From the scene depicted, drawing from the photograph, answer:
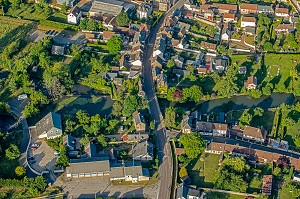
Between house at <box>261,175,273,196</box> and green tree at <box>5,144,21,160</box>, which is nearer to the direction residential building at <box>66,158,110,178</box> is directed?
the house

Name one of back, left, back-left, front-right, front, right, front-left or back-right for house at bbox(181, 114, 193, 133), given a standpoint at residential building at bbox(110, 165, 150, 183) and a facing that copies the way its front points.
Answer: back-left

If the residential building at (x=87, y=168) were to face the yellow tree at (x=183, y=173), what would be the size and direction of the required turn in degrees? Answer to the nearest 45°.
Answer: approximately 90° to its left

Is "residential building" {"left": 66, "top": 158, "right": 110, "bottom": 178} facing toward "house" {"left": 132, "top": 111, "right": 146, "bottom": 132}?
no

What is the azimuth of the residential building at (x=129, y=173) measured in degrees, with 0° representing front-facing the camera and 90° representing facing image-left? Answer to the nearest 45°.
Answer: approximately 0°

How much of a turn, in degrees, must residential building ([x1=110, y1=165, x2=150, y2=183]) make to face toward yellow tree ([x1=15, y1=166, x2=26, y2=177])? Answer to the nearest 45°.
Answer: approximately 90° to its right

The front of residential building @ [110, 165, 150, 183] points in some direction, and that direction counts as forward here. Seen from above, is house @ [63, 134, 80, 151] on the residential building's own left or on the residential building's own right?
on the residential building's own right

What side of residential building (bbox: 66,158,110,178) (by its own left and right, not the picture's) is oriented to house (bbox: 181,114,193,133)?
left

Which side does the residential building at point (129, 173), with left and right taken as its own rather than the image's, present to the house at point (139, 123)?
back

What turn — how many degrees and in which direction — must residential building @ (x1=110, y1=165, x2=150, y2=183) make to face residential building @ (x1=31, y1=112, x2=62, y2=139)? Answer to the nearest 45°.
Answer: approximately 135° to its right

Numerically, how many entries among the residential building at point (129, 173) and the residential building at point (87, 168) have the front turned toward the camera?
2

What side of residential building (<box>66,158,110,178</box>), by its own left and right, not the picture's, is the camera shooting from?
front

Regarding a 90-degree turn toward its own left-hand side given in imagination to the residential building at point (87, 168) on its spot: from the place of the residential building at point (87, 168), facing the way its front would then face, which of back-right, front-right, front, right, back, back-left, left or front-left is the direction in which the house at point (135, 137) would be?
front-left

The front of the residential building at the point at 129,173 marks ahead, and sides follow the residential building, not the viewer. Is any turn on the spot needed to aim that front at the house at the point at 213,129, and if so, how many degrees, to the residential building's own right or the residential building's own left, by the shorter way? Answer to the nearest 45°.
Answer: approximately 135° to the residential building's own left

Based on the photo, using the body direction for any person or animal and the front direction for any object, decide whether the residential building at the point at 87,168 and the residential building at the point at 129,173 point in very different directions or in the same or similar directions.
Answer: same or similar directions

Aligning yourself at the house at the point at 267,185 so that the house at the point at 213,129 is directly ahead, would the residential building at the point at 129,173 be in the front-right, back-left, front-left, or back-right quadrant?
front-left
